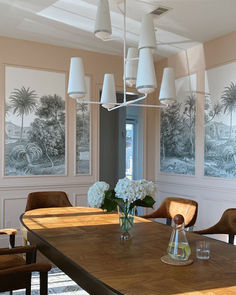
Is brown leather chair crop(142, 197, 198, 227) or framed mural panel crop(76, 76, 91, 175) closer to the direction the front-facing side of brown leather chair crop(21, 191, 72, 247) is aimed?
the brown leather chair

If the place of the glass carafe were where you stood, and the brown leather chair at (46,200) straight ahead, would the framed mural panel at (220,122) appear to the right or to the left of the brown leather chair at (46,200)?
right

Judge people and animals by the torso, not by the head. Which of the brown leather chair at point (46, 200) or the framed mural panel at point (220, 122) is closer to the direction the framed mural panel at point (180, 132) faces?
the brown leather chair

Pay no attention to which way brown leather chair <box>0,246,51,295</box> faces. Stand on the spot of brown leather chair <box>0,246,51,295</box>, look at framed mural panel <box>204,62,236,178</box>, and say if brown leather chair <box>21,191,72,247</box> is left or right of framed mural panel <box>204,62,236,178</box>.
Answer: left

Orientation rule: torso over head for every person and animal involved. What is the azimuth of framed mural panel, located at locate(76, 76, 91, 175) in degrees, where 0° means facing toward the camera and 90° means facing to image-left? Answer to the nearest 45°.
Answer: approximately 315°

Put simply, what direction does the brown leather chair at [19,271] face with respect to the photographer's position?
facing away from the viewer and to the right of the viewer

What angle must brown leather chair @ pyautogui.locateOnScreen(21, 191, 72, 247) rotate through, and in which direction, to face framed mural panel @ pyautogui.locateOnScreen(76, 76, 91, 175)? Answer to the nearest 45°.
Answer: approximately 135° to its left
